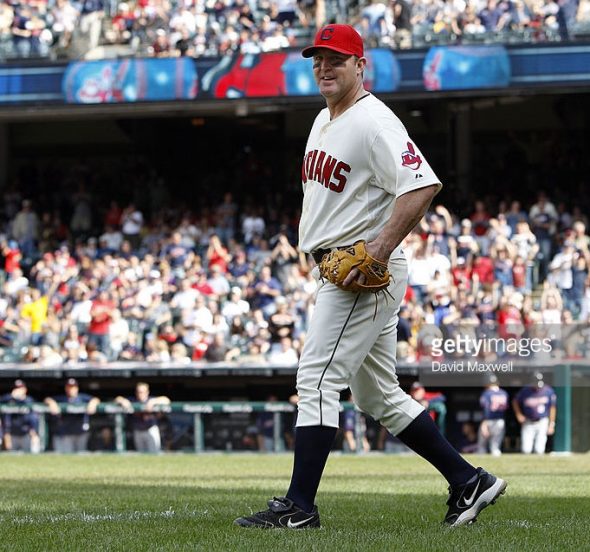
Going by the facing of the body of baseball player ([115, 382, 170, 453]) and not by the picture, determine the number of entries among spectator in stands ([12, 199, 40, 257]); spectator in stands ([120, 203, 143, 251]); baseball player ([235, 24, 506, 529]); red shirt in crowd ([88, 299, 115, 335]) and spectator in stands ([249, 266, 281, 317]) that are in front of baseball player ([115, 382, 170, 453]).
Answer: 1

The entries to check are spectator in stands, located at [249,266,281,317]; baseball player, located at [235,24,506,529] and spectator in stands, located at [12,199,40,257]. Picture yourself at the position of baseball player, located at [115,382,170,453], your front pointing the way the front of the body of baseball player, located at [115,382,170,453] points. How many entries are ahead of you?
1

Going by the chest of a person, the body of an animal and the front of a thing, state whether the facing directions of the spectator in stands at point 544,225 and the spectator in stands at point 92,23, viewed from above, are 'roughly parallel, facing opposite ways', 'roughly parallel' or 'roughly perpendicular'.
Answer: roughly parallel

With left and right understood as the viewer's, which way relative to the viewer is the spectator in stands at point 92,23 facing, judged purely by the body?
facing the viewer

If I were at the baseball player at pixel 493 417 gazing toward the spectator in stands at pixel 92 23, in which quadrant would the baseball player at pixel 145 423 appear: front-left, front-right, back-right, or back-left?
front-left

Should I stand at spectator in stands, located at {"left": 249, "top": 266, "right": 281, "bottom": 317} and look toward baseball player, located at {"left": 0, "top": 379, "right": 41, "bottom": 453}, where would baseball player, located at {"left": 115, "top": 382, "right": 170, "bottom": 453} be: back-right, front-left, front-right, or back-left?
front-left

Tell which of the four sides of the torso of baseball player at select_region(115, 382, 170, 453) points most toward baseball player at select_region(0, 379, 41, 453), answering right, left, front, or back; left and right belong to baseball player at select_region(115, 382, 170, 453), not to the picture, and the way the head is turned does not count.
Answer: right

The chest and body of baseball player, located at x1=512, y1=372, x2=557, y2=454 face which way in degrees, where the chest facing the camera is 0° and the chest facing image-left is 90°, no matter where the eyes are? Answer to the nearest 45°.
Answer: approximately 0°

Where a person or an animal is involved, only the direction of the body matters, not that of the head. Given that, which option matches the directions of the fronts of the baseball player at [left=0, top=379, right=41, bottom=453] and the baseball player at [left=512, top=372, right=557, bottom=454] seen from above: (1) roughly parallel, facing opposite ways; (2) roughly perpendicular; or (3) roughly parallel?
roughly parallel

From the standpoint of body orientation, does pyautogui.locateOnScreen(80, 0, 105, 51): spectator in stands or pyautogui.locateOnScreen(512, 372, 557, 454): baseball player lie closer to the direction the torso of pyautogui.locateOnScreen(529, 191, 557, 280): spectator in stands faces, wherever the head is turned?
the baseball player

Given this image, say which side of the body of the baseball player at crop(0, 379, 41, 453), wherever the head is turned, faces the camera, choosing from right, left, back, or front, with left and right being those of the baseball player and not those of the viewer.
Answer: front

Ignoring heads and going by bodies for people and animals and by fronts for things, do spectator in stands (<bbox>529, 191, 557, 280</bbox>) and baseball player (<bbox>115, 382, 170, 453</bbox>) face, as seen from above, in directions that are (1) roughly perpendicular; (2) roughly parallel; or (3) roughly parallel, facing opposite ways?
roughly parallel

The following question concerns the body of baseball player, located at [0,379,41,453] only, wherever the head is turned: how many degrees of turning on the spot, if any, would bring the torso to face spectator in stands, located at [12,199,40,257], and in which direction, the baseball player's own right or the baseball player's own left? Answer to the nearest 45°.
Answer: approximately 180°

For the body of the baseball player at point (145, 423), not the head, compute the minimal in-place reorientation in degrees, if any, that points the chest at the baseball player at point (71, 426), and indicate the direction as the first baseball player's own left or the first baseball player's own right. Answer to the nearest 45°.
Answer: approximately 90° to the first baseball player's own right
